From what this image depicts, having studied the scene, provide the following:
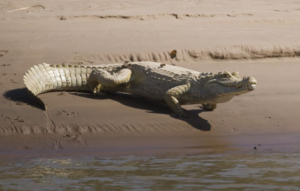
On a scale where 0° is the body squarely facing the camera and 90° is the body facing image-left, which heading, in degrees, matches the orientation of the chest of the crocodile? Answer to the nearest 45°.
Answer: approximately 270°
